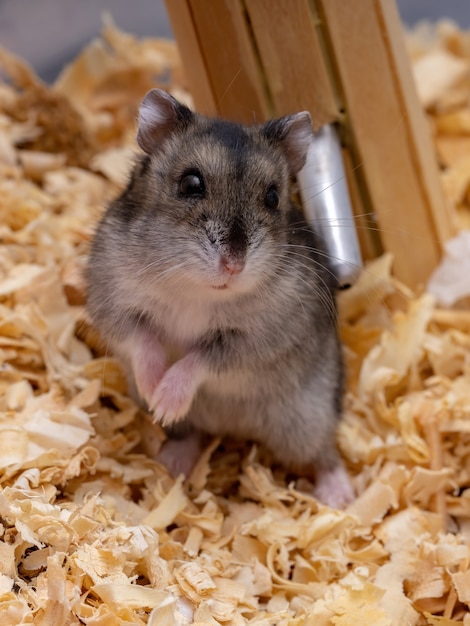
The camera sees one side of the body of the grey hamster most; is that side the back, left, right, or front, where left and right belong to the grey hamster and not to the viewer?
front
